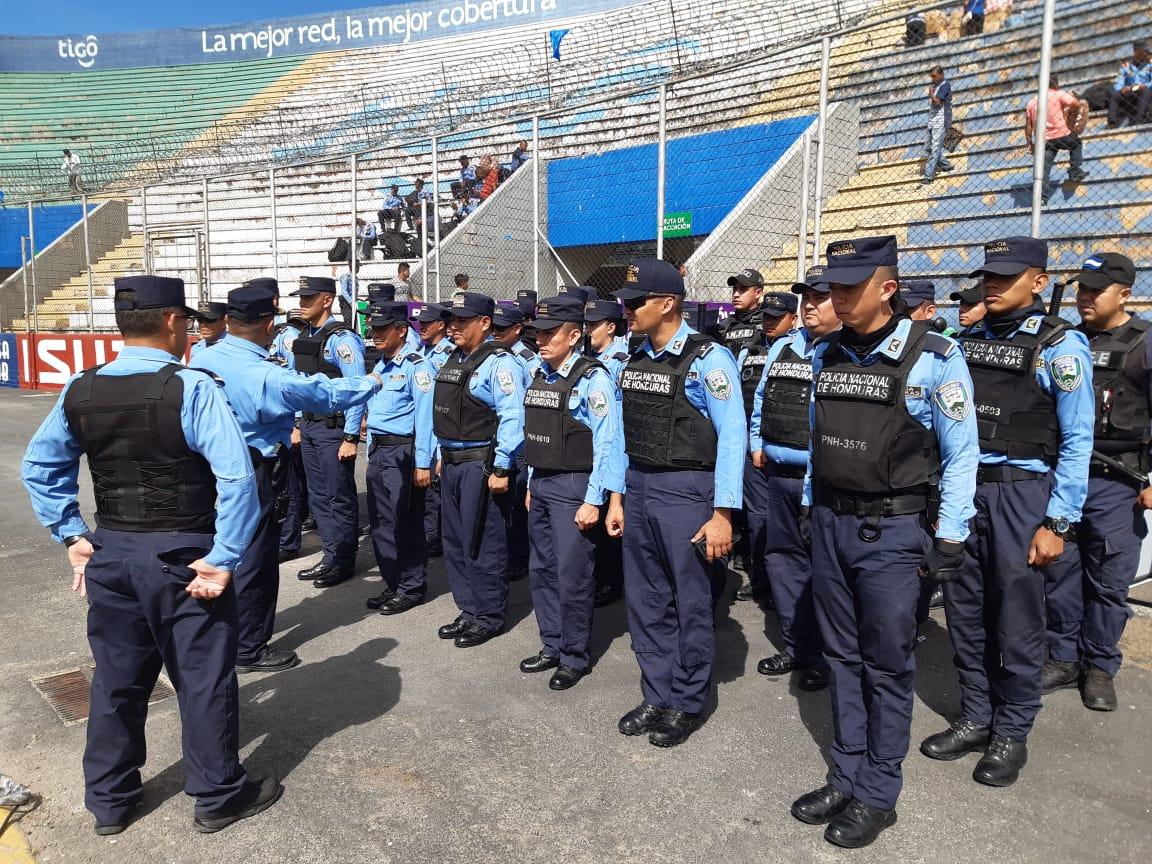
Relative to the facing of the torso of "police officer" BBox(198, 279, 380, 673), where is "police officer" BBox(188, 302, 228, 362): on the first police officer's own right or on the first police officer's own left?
on the first police officer's own left

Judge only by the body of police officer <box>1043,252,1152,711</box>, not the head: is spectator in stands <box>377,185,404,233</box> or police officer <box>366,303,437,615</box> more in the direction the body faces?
the police officer

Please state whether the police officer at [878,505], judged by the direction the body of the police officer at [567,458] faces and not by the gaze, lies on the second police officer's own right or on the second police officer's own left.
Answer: on the second police officer's own left

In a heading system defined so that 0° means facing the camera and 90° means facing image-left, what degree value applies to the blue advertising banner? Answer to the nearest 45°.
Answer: approximately 0°

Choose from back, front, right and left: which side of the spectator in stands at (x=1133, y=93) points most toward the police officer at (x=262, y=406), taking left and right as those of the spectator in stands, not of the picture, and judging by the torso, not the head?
front

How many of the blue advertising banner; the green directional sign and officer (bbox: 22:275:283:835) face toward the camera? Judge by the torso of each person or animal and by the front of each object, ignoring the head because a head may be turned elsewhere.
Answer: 2

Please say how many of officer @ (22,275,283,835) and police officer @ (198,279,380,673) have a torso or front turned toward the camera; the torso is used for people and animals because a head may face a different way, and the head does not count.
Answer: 0

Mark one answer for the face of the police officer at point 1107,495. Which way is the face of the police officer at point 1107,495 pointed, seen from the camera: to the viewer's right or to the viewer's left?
to the viewer's left

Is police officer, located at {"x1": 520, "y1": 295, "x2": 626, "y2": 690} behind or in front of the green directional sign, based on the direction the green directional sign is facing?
in front

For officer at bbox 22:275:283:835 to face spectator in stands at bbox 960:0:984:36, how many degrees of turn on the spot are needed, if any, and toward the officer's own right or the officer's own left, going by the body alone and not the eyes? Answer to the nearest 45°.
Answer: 0° — they already face them
